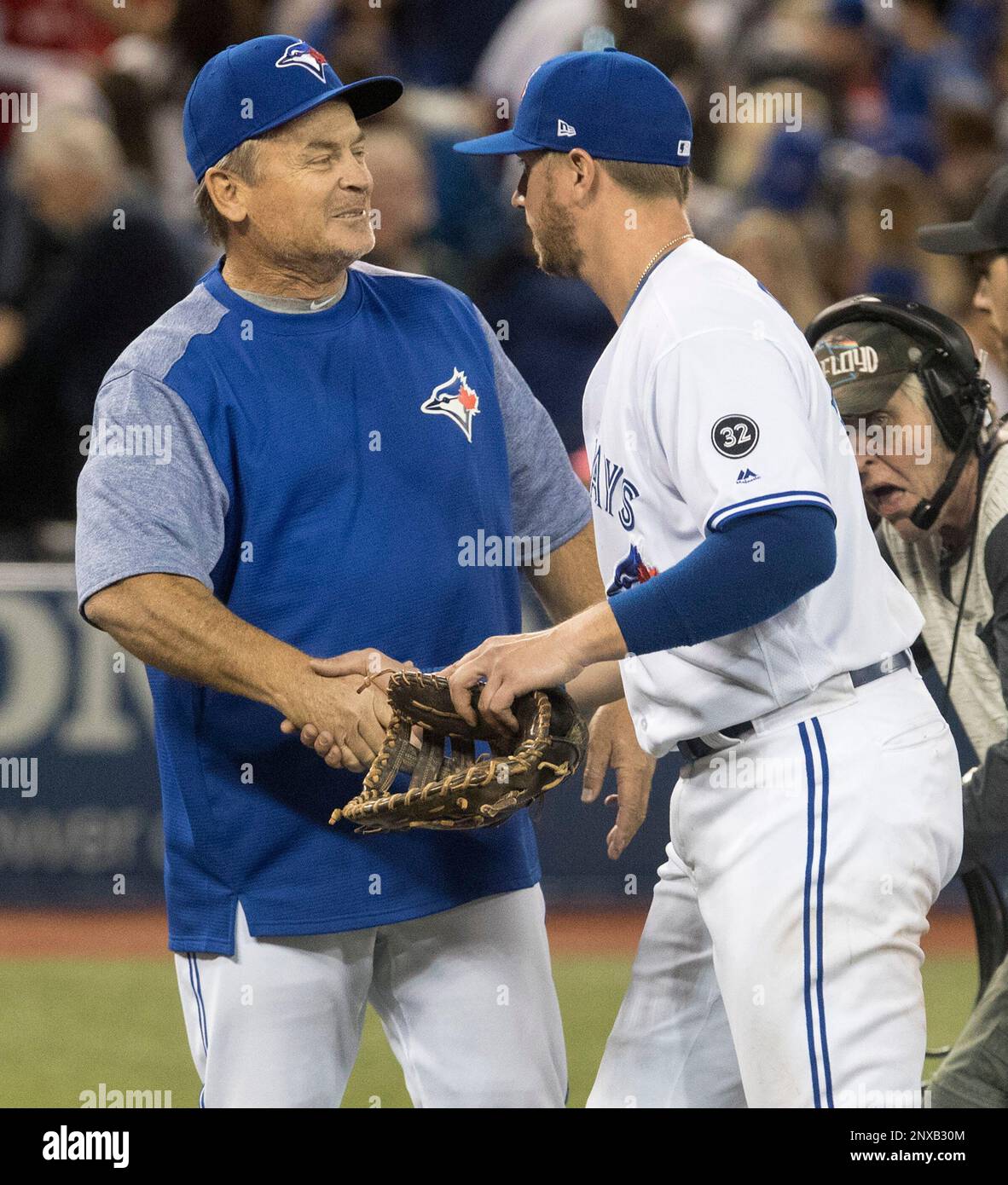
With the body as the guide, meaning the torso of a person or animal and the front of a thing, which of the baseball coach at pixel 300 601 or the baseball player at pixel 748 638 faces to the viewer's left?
the baseball player at pixel 748 638

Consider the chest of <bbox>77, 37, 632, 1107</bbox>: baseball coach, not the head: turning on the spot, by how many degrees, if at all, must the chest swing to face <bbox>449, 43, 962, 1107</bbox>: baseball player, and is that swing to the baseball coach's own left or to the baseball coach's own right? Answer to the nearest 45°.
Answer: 0° — they already face them

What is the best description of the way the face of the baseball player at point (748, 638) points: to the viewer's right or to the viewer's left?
to the viewer's left

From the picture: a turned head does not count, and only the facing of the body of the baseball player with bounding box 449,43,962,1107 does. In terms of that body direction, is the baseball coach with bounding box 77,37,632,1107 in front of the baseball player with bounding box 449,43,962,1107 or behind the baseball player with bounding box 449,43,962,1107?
in front

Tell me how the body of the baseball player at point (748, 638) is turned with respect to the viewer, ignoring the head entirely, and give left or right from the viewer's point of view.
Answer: facing to the left of the viewer

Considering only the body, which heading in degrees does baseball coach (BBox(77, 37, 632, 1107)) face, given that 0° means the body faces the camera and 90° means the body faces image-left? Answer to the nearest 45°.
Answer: approximately 315°
